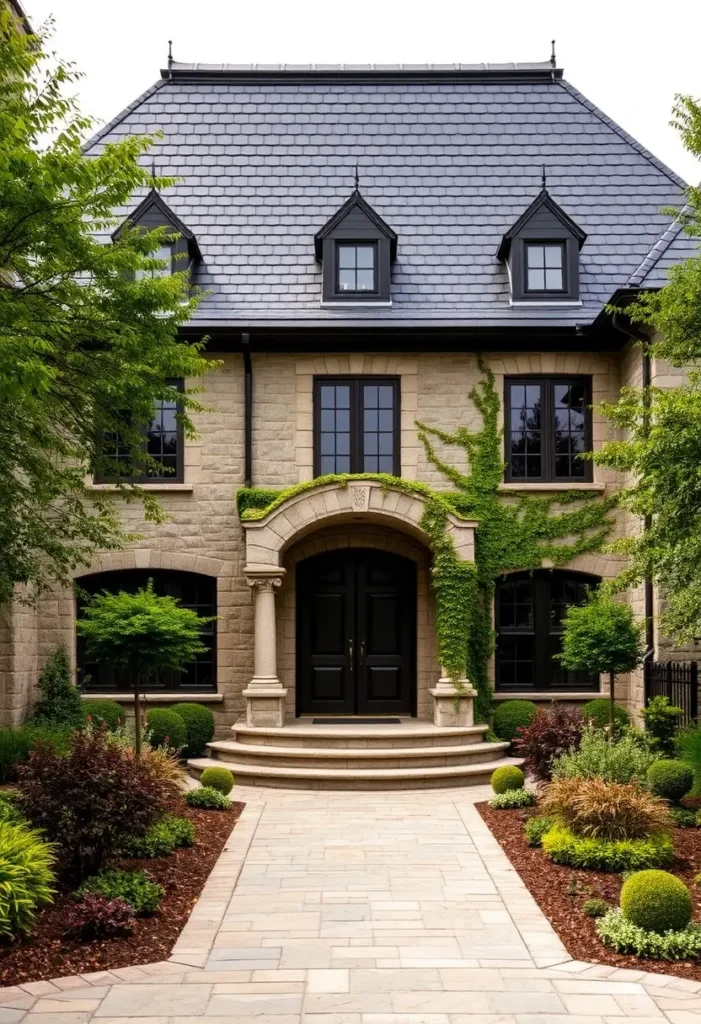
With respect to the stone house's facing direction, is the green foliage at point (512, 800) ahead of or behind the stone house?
ahead

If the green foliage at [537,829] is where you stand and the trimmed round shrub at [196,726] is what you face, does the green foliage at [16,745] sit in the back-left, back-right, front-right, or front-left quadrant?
front-left

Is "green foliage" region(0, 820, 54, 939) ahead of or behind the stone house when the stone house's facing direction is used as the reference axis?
ahead

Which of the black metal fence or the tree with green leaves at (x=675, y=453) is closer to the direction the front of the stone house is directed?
the tree with green leaves

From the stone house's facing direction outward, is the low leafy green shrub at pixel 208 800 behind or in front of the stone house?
in front

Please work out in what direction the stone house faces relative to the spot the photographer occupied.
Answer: facing the viewer

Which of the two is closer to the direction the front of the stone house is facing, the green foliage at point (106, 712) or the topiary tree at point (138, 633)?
the topiary tree
